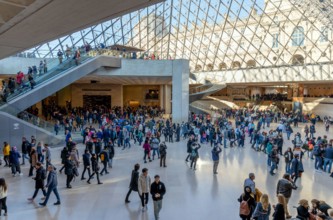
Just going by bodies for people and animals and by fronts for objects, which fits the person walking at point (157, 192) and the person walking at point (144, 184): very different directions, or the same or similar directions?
same or similar directions

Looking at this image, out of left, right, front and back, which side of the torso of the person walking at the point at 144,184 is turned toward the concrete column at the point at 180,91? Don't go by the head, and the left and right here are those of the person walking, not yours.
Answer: back

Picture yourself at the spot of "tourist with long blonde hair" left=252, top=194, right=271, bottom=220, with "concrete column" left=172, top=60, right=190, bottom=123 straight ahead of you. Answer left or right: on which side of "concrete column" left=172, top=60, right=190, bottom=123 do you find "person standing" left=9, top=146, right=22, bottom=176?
left

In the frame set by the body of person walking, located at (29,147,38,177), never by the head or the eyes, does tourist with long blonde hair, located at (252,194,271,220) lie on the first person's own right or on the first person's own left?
on the first person's own left

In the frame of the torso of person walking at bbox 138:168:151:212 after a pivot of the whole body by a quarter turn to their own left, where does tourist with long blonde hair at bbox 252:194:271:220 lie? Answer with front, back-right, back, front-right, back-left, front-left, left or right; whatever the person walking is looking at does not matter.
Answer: front-right

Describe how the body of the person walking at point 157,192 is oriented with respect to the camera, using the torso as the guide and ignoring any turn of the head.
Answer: toward the camera

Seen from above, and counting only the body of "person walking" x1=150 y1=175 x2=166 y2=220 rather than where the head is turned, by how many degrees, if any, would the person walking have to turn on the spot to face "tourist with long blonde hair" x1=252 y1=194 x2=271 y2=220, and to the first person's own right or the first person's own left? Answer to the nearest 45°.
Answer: approximately 45° to the first person's own left

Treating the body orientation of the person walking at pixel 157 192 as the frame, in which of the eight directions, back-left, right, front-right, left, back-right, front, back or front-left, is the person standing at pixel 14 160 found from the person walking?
back-right

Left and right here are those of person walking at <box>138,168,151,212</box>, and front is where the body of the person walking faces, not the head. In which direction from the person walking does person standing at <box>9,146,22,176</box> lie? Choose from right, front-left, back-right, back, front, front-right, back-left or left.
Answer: back-right

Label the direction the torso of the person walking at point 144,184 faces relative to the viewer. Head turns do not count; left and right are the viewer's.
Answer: facing the viewer
